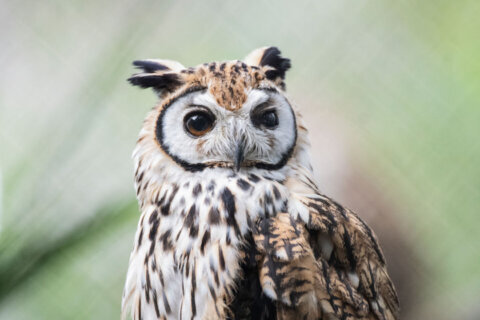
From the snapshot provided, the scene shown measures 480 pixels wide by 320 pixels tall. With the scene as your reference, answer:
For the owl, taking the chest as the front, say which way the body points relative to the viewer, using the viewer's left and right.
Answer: facing the viewer and to the left of the viewer
